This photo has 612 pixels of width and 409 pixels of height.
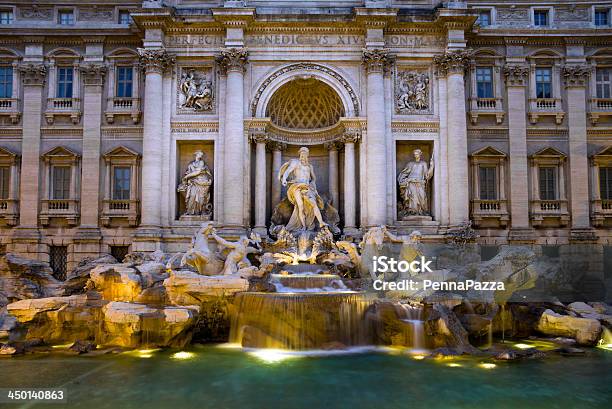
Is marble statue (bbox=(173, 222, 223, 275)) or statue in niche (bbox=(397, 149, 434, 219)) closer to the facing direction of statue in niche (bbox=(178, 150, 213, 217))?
the marble statue

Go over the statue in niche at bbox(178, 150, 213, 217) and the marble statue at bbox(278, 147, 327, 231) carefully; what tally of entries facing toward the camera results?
2

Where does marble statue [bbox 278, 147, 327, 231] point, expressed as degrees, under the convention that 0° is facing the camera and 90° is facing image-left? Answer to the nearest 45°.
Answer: approximately 0°

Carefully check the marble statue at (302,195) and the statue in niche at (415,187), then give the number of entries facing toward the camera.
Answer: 2

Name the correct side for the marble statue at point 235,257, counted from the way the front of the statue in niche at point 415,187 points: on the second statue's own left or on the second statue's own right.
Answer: on the second statue's own right

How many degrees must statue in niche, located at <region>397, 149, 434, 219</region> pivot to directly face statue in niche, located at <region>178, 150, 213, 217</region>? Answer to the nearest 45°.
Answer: approximately 90° to its right

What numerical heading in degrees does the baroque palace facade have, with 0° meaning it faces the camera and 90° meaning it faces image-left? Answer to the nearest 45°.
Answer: approximately 0°

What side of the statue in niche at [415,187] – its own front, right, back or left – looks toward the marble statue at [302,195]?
right

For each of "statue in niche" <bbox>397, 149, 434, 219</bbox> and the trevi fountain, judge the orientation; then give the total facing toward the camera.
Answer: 2
